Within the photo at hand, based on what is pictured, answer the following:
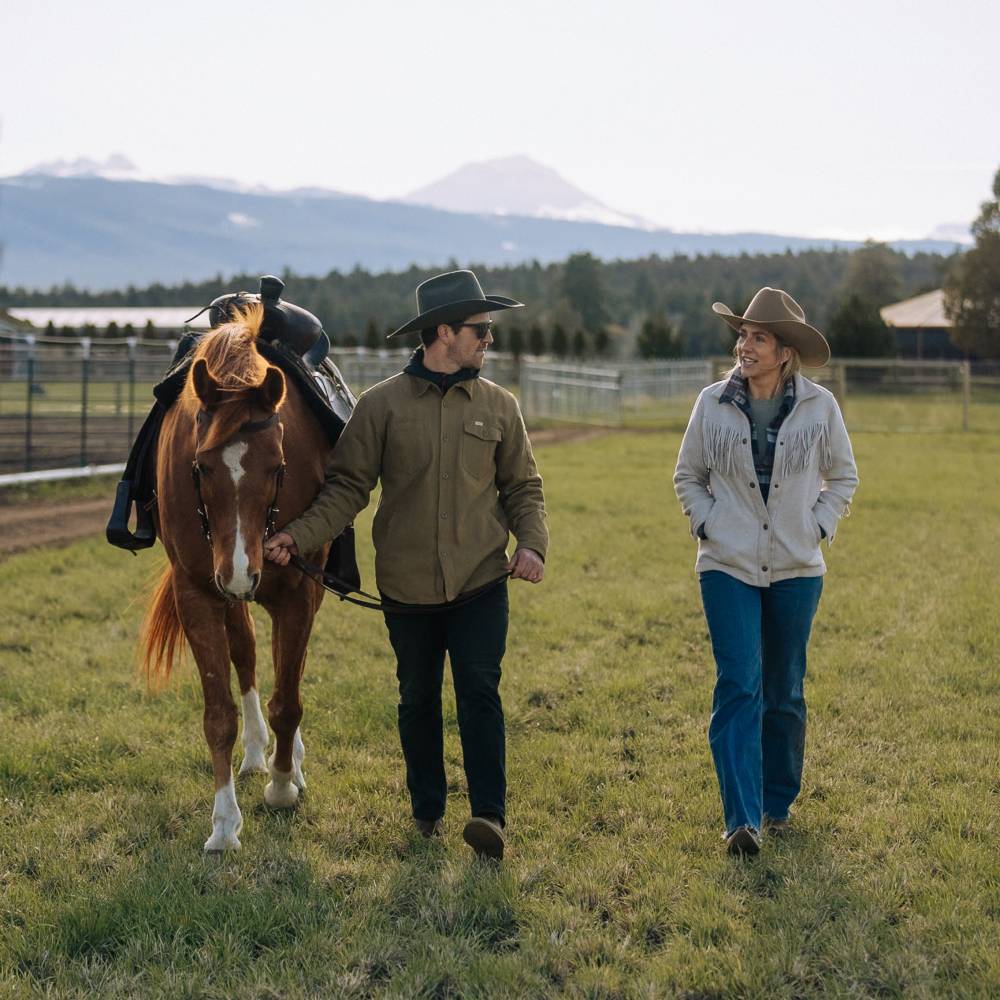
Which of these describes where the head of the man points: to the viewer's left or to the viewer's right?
to the viewer's right

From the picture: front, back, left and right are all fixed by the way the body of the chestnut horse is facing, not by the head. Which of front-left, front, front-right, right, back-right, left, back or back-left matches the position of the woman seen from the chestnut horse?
left

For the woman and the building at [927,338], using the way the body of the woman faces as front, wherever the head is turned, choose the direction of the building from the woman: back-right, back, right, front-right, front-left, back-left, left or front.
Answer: back

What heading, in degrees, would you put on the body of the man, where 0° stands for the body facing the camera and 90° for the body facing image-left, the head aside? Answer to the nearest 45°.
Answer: approximately 0°

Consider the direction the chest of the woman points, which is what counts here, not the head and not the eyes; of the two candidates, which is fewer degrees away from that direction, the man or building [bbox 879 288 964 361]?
the man

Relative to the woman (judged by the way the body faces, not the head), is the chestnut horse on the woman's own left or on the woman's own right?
on the woman's own right

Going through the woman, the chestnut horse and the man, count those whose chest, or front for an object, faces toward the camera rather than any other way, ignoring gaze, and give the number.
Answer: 3

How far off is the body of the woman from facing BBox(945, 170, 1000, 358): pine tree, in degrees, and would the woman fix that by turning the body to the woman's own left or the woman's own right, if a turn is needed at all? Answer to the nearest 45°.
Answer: approximately 180°

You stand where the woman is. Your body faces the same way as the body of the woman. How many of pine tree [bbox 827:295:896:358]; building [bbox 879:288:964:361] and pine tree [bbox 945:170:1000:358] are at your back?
3

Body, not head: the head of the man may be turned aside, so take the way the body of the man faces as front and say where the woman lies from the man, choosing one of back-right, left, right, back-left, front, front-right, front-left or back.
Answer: left
